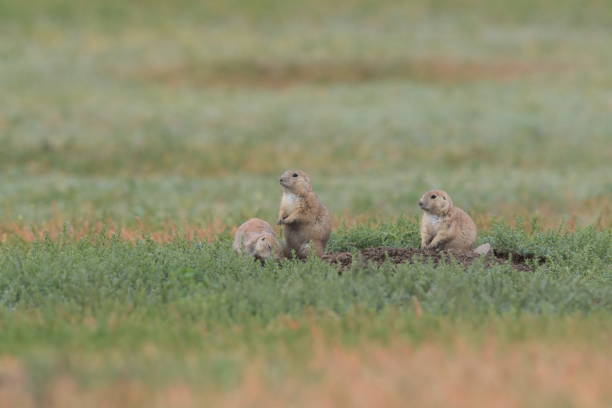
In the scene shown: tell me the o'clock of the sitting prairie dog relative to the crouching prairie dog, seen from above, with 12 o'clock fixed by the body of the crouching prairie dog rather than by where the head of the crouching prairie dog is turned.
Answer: The sitting prairie dog is roughly at 10 o'clock from the crouching prairie dog.

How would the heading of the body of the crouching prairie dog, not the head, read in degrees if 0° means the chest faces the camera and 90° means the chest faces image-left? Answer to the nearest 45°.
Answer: approximately 315°
